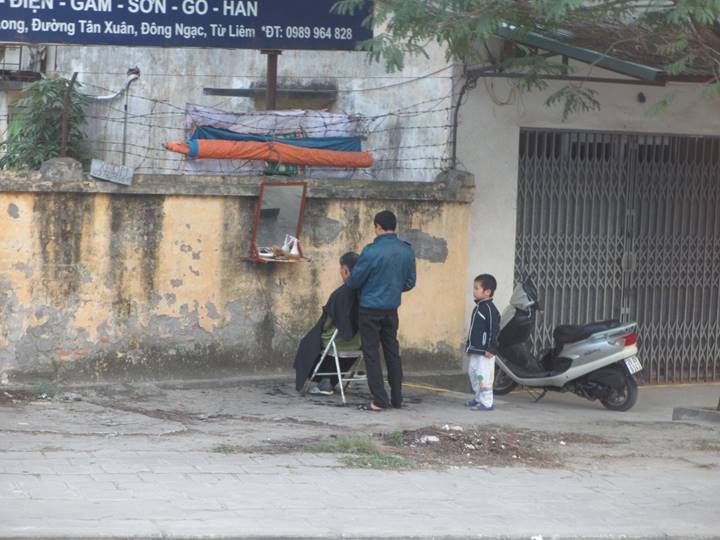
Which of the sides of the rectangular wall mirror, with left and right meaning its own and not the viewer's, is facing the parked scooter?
left

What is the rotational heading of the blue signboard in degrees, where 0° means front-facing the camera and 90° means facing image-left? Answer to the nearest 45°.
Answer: approximately 0°

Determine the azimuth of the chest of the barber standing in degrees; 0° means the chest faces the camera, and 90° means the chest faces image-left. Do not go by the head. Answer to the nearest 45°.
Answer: approximately 135°

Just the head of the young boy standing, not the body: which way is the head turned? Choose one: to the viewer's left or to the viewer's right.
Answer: to the viewer's left
